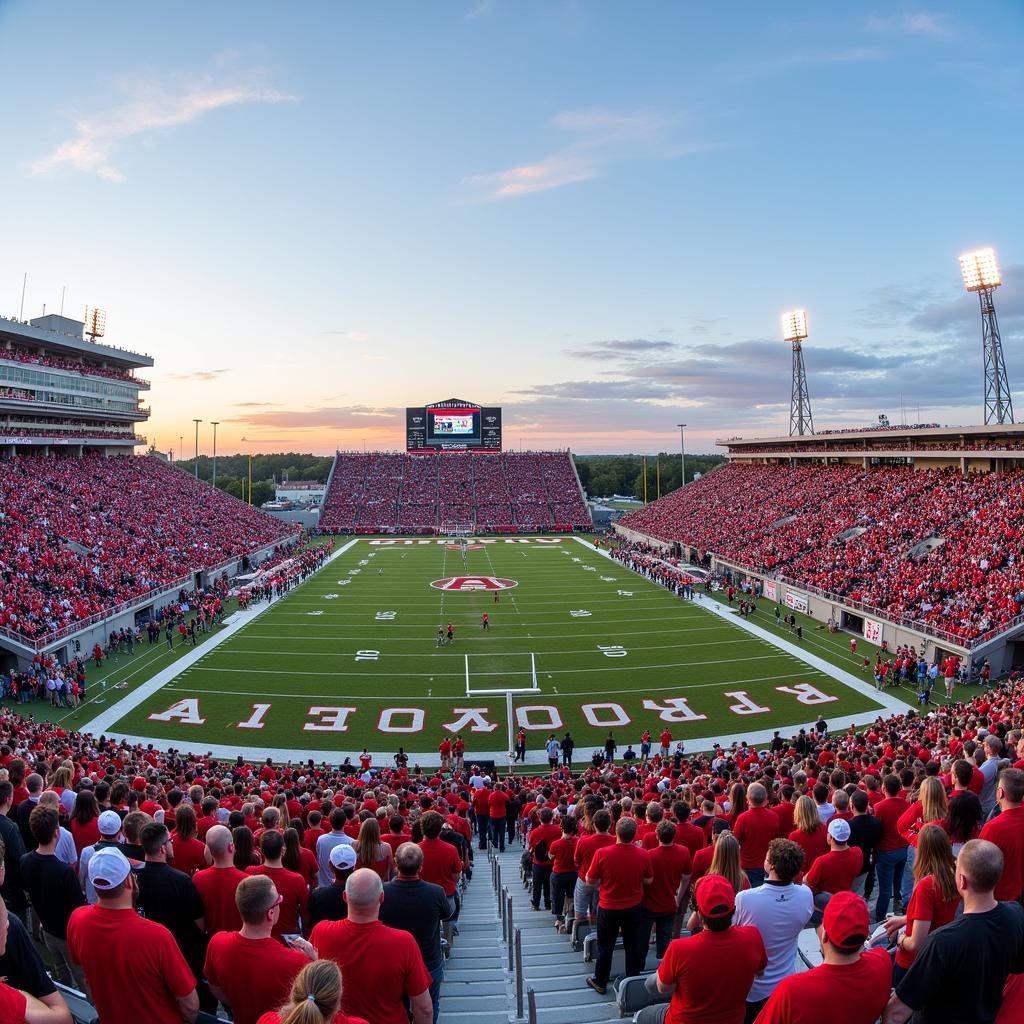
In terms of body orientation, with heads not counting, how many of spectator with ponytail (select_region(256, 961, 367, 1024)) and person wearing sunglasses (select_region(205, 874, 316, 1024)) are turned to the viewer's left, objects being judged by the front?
0

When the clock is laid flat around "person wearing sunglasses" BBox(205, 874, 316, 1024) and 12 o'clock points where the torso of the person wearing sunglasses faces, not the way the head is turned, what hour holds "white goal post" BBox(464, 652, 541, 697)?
The white goal post is roughly at 11 o'clock from the person wearing sunglasses.

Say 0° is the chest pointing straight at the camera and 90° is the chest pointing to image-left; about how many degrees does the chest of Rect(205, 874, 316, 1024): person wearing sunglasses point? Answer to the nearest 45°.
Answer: approximately 225°

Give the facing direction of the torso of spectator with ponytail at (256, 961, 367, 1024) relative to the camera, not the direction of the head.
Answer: away from the camera

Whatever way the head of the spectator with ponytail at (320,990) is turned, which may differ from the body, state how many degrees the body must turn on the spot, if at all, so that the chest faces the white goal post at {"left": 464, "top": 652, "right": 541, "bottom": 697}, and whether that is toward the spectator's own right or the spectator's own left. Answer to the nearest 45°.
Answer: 0° — they already face it

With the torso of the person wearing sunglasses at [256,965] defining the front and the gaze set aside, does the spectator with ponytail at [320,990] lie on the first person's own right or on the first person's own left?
on the first person's own right

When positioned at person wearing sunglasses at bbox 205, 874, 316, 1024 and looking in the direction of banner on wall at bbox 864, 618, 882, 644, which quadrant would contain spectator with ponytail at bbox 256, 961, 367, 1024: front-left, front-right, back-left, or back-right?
back-right

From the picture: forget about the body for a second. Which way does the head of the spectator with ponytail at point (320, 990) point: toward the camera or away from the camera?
away from the camera
